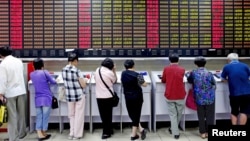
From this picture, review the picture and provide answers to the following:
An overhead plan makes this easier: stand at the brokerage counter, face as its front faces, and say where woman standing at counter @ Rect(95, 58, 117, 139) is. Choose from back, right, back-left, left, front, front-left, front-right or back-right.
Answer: front-right

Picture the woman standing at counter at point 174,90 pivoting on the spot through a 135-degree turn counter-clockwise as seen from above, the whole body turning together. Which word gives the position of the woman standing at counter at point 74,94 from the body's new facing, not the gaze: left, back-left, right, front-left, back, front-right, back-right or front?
front-right

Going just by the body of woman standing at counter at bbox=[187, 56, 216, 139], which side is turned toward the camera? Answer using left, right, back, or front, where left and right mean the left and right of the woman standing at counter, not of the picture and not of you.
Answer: back

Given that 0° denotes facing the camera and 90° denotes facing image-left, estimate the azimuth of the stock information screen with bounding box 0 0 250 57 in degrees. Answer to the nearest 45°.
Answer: approximately 0°

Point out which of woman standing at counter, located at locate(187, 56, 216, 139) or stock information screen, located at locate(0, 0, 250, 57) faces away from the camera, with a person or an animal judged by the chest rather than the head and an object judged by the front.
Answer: the woman standing at counter

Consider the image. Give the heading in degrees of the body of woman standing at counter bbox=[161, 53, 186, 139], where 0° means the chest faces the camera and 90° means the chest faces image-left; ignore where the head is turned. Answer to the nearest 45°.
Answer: approximately 180°

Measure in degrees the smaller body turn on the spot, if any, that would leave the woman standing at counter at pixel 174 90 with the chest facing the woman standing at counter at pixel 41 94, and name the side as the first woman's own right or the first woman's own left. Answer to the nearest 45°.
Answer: approximately 90° to the first woman's own left

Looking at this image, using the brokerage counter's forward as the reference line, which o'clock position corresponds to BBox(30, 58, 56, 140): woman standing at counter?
The woman standing at counter is roughly at 2 o'clock from the brokerage counter.

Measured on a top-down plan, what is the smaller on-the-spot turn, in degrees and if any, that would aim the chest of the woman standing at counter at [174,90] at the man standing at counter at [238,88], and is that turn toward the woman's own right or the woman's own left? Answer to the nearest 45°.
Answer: approximately 90° to the woman's own right
